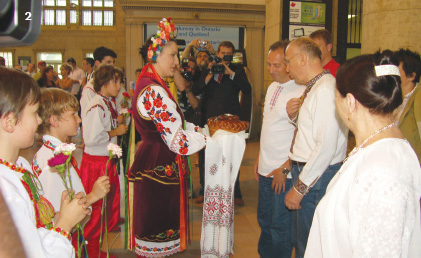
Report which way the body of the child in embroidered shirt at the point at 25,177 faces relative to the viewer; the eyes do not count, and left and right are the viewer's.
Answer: facing to the right of the viewer

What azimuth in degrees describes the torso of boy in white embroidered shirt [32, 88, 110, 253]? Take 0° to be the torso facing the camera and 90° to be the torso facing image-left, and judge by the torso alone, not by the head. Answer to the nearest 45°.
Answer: approximately 270°

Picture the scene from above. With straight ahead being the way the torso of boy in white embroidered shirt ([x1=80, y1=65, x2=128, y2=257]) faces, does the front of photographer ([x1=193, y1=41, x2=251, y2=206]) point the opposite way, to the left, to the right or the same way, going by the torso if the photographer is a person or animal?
to the right

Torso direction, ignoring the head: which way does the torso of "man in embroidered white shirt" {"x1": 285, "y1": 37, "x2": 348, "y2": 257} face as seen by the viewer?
to the viewer's left

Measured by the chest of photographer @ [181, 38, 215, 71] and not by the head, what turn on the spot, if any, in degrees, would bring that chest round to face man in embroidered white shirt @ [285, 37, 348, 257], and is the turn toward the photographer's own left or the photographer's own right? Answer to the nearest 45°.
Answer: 0° — they already face them

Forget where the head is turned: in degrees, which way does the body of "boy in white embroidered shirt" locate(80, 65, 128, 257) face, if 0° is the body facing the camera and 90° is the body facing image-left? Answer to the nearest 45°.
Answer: approximately 270°

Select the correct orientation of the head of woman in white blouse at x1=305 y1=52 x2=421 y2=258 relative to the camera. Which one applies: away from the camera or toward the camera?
away from the camera

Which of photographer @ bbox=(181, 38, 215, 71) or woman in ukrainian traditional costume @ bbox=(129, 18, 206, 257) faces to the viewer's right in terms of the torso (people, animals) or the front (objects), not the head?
the woman in ukrainian traditional costume

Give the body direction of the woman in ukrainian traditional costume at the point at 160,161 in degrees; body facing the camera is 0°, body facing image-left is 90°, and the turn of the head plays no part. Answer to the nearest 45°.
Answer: approximately 270°

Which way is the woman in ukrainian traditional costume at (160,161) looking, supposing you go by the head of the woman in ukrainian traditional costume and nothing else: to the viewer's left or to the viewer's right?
to the viewer's right

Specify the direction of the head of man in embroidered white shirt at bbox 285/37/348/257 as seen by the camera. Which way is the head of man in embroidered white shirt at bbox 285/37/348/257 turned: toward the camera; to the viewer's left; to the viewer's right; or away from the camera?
to the viewer's left

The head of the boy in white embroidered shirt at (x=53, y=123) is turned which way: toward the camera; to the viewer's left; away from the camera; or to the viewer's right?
to the viewer's right

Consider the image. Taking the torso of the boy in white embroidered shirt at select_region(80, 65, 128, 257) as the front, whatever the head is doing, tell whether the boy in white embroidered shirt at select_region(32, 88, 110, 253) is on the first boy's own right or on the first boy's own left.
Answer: on the first boy's own right
